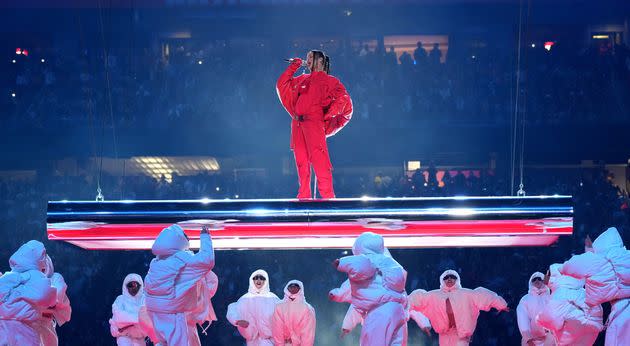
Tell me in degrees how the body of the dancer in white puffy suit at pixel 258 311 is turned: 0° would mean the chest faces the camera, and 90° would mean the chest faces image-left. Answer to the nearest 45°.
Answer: approximately 0°

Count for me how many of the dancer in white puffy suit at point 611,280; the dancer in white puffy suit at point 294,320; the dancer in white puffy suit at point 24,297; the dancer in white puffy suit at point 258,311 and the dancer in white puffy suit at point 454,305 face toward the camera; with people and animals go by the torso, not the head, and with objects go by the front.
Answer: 3

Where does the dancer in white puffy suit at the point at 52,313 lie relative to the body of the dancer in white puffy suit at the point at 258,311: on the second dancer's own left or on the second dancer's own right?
on the second dancer's own right

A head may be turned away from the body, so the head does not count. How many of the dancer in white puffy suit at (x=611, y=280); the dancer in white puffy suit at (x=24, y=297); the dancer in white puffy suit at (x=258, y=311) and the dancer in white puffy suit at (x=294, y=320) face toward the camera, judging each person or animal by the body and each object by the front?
2

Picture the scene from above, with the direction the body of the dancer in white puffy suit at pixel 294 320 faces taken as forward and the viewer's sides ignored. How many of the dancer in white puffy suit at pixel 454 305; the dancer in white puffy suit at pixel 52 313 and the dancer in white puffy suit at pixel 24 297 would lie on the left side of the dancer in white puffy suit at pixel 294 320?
1

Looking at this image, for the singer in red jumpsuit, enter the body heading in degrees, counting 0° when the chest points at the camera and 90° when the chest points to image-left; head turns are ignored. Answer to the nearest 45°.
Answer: approximately 45°

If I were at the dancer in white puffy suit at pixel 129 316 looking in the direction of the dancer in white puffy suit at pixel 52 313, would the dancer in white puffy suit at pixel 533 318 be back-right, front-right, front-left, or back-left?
back-left

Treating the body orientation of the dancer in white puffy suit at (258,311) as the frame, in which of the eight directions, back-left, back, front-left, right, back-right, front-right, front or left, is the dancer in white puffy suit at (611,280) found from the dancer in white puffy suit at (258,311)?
front-left

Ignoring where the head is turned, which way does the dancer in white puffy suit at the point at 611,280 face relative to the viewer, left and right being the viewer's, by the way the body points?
facing away from the viewer and to the left of the viewer

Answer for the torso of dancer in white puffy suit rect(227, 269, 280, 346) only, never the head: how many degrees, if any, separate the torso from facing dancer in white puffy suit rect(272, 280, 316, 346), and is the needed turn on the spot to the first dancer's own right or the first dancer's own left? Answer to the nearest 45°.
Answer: approximately 45° to the first dancer's own left

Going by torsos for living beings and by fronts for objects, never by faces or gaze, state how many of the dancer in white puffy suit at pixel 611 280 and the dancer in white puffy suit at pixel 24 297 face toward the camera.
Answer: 0
